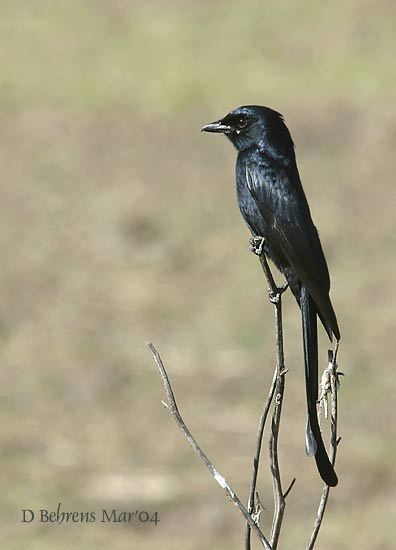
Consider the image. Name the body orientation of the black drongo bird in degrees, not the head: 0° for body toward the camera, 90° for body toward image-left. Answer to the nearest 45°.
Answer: approximately 90°
